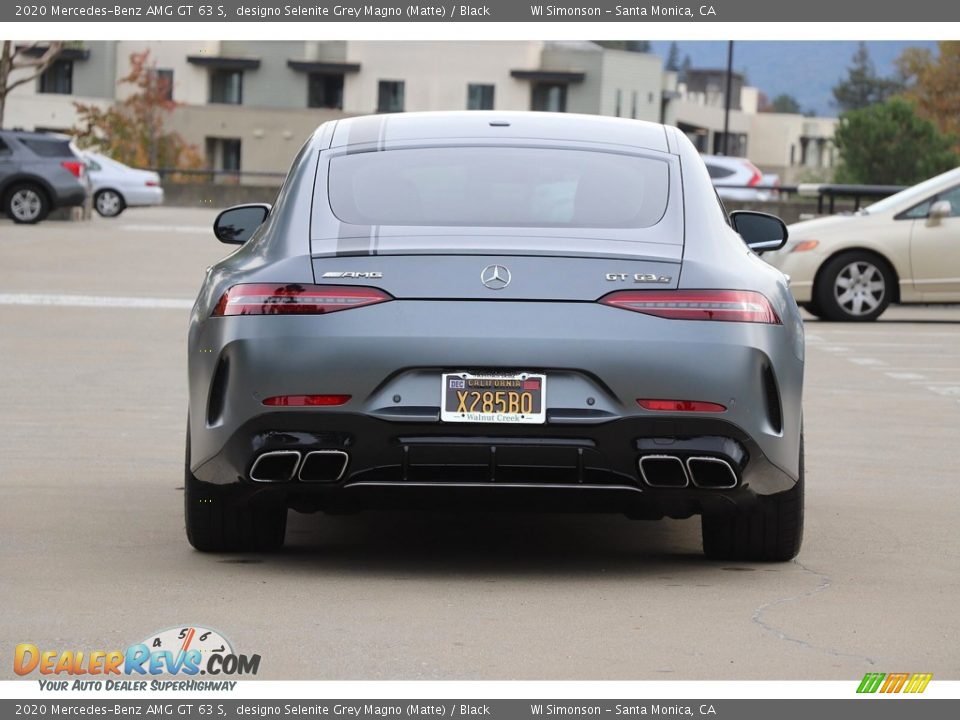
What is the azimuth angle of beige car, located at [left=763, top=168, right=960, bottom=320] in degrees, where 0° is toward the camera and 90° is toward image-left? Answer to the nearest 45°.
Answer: approximately 90°

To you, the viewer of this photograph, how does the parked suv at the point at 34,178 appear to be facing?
facing to the left of the viewer

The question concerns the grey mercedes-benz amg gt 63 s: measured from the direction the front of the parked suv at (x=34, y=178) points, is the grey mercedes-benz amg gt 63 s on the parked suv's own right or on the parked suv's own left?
on the parked suv's own left

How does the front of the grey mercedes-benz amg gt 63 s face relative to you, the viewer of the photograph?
facing away from the viewer

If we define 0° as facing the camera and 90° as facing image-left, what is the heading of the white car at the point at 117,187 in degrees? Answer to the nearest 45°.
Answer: approximately 90°

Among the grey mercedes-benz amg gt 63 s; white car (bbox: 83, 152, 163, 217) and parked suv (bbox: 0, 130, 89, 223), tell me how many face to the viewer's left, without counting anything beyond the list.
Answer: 2

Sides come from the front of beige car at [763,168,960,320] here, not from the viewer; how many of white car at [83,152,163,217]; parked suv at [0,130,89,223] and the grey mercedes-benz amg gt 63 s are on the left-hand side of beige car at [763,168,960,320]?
1

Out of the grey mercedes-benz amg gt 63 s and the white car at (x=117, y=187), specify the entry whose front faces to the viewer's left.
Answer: the white car

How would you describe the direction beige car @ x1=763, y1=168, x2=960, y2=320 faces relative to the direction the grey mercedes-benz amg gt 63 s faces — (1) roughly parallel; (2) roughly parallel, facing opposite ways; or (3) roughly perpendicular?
roughly perpendicular

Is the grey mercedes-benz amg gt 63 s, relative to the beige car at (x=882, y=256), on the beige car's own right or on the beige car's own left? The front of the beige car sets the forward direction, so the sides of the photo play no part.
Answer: on the beige car's own left

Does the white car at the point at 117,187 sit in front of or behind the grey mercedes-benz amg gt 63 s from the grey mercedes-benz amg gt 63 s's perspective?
in front

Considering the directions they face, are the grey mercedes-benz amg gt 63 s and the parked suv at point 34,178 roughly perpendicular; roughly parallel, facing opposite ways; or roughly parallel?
roughly perpendicular
